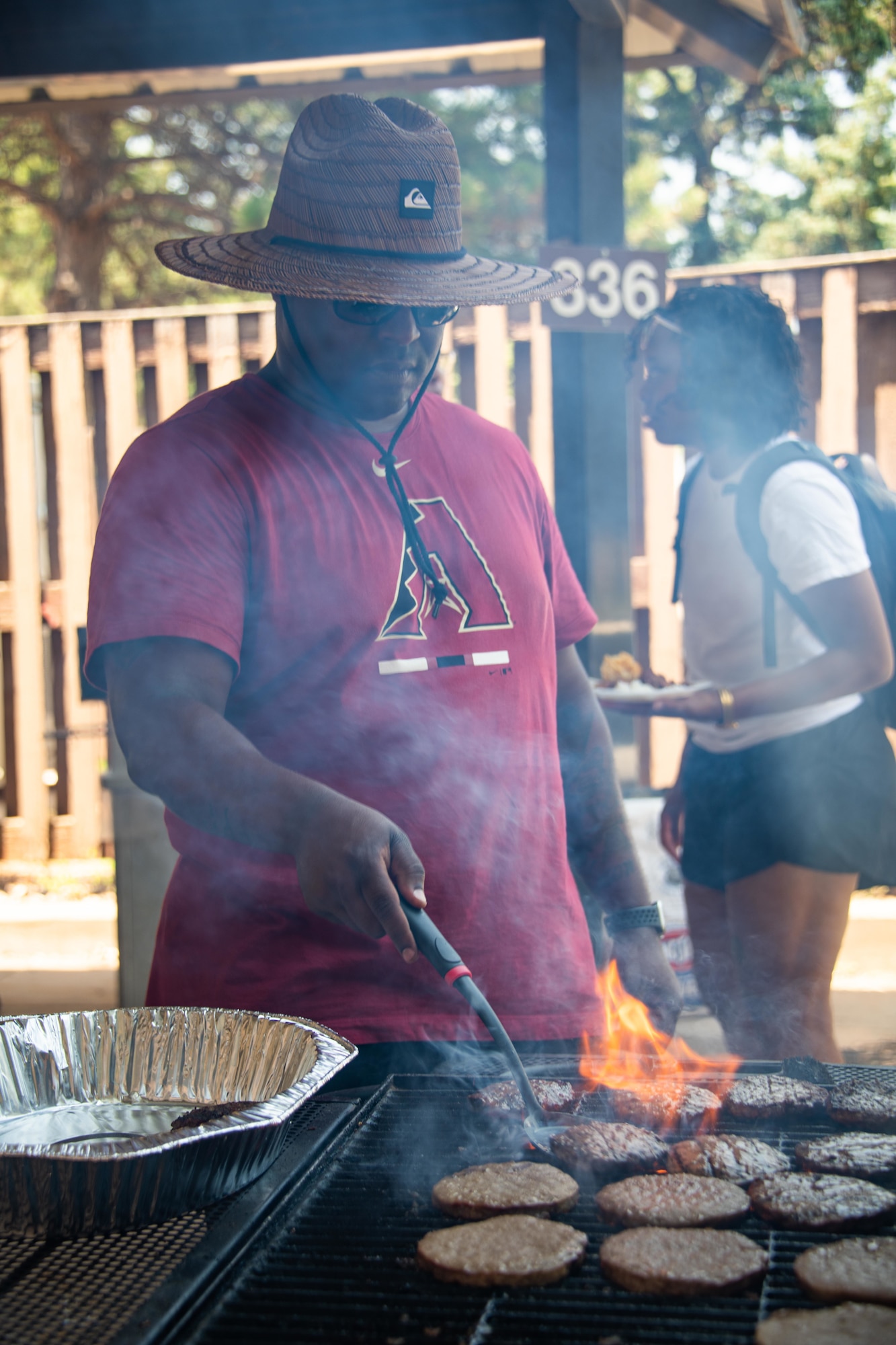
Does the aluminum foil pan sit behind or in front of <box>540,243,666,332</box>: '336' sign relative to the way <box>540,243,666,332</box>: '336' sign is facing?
in front

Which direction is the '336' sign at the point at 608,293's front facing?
toward the camera

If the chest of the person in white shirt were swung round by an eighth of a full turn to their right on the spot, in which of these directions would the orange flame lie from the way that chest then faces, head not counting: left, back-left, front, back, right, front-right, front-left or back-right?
left

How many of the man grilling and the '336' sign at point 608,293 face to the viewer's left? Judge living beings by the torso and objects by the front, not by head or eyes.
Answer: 0

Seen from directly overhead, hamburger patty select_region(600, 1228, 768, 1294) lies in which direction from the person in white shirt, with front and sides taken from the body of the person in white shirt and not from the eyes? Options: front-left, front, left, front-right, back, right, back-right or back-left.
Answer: front-left

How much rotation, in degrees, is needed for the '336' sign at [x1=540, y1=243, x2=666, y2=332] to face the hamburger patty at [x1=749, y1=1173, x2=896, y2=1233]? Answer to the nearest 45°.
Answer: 0° — it already faces it

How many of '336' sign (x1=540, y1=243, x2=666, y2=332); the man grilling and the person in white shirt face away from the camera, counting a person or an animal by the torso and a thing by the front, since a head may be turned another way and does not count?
0

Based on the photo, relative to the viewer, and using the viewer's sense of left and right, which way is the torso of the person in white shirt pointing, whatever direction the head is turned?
facing the viewer and to the left of the viewer

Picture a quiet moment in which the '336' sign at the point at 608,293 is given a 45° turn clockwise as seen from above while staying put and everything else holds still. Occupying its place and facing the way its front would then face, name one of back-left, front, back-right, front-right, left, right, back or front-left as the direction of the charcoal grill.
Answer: front-left

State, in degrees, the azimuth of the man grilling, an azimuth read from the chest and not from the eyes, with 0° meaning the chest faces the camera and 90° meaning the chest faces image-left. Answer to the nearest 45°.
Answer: approximately 315°

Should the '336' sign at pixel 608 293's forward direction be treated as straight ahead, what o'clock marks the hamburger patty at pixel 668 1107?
The hamburger patty is roughly at 12 o'clock from the '336' sign.

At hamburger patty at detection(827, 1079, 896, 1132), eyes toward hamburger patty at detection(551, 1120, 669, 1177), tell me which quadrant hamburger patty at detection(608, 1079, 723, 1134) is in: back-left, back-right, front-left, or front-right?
front-right

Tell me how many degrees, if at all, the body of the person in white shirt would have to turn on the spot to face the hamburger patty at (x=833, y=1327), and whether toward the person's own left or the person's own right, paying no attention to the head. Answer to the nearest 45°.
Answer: approximately 45° to the person's own left

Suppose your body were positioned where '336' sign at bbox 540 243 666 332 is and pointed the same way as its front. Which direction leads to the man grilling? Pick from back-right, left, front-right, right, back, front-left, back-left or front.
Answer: front

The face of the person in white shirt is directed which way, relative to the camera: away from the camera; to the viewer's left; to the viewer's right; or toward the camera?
to the viewer's left
